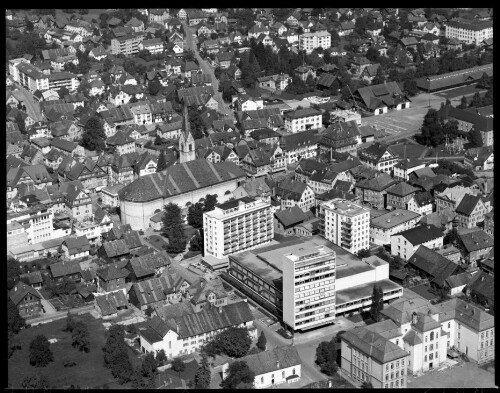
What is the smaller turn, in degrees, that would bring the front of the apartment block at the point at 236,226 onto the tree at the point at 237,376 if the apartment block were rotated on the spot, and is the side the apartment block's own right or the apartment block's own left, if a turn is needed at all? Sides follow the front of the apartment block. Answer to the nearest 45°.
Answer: approximately 45° to the apartment block's own right

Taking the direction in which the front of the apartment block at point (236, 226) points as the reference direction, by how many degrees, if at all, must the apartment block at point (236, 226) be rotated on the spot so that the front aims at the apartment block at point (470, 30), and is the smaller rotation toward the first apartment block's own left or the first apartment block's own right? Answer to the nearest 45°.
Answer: approximately 90° to the first apartment block's own left

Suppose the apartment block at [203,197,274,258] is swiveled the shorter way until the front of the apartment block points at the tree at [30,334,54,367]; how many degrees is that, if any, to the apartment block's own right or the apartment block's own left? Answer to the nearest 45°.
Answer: approximately 90° to the apartment block's own right

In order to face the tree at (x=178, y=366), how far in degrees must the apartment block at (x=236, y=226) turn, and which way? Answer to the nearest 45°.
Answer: approximately 45° to its right

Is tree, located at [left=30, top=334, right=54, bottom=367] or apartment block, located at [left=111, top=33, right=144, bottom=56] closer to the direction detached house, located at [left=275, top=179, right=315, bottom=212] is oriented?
the tree

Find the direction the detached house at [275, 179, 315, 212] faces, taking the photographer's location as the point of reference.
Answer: facing the viewer and to the right of the viewer

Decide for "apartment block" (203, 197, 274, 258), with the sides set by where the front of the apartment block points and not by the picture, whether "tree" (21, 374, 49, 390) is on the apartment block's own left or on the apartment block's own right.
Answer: on the apartment block's own right

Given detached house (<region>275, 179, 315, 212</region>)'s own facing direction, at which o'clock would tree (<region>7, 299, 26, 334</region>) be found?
The tree is roughly at 3 o'clock from the detached house.

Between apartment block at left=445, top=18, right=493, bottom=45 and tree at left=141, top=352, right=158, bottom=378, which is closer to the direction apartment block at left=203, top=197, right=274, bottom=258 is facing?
the tree

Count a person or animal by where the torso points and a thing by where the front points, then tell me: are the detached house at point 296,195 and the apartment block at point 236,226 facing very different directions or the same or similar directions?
same or similar directions

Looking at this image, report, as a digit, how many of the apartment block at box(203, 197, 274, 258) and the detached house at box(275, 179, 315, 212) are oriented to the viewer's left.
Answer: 0

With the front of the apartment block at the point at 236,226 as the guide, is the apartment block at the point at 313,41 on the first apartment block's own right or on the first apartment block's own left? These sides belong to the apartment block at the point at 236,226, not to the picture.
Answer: on the first apartment block's own left

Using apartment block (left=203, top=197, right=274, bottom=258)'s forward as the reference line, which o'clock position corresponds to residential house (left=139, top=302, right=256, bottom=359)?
The residential house is roughly at 2 o'clock from the apartment block.

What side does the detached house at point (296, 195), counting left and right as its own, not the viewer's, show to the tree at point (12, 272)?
right

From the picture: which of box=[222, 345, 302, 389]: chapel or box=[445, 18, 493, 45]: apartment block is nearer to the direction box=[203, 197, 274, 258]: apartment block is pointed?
the chapel
